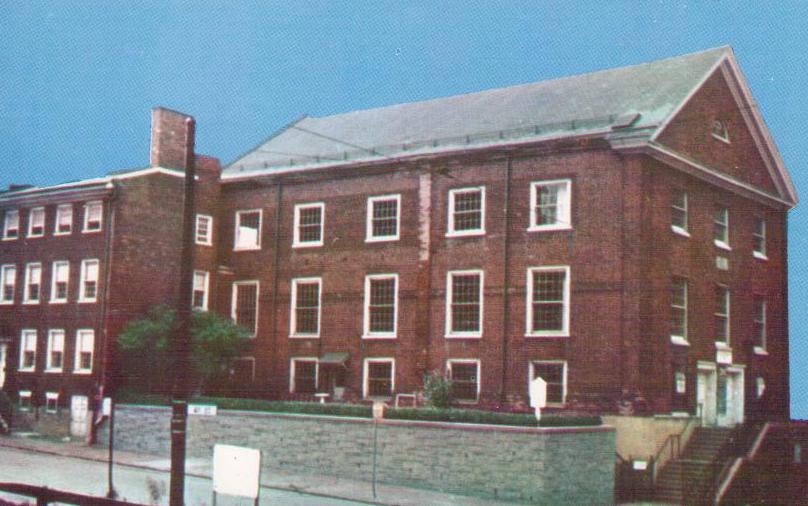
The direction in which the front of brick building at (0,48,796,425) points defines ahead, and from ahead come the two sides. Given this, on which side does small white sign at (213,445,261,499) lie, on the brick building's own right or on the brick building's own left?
on the brick building's own right

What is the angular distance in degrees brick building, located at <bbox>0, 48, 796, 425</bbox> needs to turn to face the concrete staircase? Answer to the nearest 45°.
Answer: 0° — it already faces it

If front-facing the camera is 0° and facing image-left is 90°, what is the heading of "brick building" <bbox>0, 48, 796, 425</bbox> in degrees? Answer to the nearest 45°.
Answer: approximately 315°

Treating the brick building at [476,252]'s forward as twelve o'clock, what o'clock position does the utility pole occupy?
The utility pole is roughly at 2 o'clock from the brick building.
